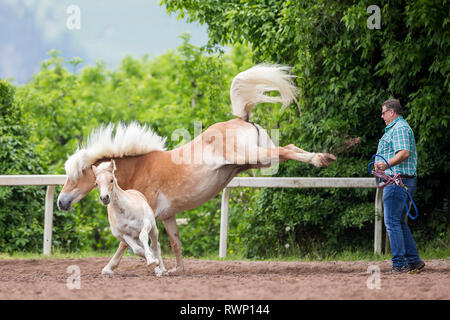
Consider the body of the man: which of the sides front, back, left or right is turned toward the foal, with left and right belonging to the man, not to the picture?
front

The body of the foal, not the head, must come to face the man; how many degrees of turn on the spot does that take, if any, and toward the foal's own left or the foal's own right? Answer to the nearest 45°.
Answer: approximately 135° to the foal's own left

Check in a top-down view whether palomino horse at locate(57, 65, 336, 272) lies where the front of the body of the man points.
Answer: yes

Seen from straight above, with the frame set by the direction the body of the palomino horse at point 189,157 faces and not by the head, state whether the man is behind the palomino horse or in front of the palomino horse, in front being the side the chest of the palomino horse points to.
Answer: behind

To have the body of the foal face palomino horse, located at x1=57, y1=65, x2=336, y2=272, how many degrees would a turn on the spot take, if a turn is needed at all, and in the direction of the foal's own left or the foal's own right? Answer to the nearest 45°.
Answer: approximately 180°

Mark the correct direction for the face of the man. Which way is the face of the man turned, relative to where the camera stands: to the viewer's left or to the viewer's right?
to the viewer's left

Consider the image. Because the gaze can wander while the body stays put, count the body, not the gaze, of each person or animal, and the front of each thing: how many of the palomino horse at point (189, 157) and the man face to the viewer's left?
2

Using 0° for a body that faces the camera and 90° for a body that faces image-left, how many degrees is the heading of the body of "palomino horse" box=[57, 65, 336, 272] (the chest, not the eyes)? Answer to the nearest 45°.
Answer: approximately 90°

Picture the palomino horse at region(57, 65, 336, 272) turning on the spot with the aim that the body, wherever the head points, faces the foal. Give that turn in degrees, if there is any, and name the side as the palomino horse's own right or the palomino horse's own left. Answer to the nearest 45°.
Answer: approximately 45° to the palomino horse's own left

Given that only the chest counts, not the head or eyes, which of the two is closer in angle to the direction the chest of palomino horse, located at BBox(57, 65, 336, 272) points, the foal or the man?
the foal

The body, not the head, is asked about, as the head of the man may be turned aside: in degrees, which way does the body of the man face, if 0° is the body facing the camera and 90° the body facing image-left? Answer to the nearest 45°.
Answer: approximately 90°

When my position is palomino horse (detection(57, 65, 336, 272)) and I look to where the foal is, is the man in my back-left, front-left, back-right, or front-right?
back-left
